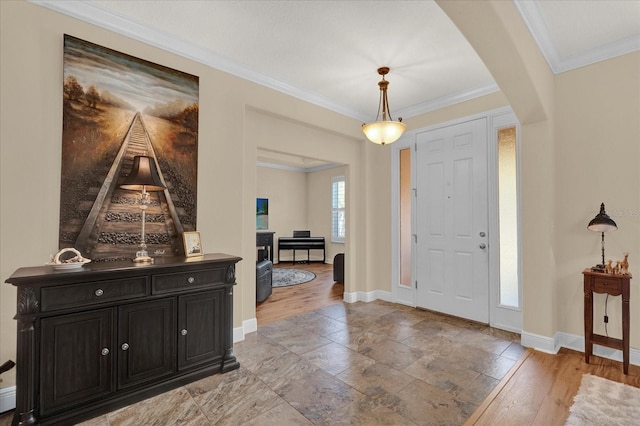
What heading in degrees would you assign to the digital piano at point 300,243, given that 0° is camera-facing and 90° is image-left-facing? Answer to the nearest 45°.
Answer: approximately 0°

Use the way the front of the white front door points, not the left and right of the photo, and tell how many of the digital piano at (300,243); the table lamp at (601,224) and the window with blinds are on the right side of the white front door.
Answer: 2

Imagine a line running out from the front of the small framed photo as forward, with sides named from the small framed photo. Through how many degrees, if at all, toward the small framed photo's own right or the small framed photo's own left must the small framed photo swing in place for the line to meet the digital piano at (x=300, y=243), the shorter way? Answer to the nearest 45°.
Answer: approximately 90° to the small framed photo's own left

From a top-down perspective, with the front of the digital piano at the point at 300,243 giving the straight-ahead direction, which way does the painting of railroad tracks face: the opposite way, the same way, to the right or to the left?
to the left

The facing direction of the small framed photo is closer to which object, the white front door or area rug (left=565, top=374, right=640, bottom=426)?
the area rug

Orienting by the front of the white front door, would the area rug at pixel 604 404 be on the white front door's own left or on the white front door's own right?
on the white front door's own left

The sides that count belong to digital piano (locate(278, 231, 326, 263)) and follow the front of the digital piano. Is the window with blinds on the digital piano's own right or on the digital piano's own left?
on the digital piano's own left

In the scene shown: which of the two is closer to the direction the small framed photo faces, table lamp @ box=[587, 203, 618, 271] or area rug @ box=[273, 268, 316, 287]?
the table lamp

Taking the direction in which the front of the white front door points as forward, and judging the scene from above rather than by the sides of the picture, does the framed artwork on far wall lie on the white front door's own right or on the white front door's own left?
on the white front door's own right

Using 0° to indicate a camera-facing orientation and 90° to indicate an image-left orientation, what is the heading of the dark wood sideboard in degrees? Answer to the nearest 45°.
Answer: approximately 315°
